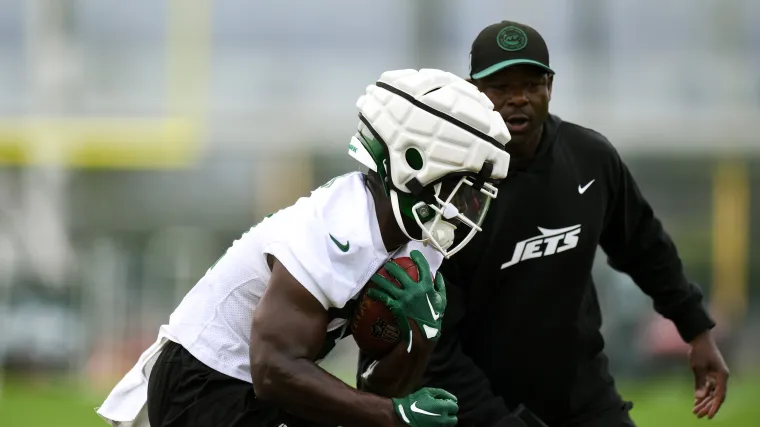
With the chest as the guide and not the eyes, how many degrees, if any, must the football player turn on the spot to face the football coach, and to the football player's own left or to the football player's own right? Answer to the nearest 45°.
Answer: approximately 45° to the football player's own left

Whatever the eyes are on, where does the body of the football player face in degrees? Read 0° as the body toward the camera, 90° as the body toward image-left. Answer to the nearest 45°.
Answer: approximately 270°

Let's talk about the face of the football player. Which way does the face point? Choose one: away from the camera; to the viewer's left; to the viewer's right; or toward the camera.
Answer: to the viewer's right

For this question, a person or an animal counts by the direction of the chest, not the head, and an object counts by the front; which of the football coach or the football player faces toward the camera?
the football coach

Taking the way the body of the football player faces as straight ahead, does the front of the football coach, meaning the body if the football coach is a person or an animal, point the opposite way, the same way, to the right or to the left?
to the right

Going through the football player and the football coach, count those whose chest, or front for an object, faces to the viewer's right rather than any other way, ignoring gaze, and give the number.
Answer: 1

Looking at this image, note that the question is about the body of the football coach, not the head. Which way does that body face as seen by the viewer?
toward the camera

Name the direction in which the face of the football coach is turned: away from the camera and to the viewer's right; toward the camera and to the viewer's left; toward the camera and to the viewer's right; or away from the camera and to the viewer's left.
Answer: toward the camera and to the viewer's left
